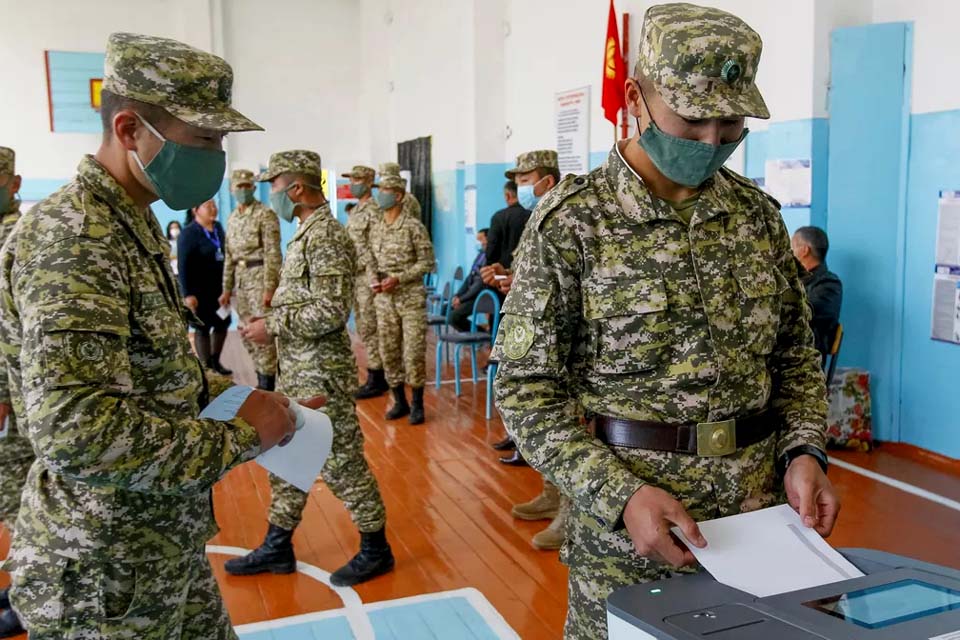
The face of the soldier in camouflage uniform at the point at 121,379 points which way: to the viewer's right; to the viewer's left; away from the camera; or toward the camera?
to the viewer's right

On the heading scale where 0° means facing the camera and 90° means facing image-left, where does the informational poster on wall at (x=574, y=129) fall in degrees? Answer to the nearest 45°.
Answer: approximately 45°

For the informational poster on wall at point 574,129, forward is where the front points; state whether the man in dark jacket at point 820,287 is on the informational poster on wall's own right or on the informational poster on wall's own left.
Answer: on the informational poster on wall's own left

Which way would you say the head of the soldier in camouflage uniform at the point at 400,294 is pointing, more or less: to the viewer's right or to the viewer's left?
to the viewer's left

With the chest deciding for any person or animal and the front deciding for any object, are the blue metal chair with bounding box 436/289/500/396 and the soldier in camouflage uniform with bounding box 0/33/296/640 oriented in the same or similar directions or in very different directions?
very different directions

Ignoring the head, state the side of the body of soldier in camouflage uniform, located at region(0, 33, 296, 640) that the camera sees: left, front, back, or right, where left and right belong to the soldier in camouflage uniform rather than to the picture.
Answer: right

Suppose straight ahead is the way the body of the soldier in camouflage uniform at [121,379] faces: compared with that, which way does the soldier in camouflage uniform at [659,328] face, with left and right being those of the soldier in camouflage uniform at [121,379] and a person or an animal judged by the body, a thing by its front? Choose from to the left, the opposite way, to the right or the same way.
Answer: to the right

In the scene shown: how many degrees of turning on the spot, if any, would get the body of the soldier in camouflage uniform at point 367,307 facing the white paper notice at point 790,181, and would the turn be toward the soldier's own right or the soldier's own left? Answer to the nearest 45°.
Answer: approximately 90° to the soldier's own left
